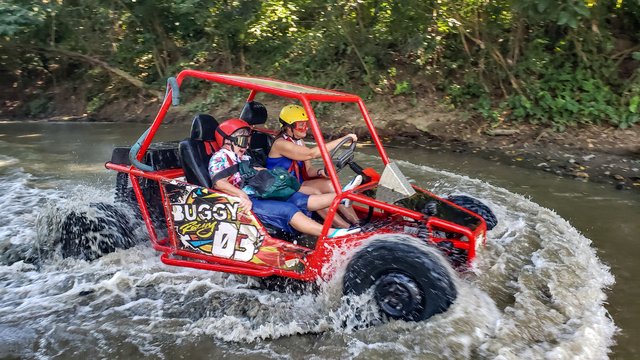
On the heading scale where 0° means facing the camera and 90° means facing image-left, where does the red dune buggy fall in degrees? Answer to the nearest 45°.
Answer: approximately 315°

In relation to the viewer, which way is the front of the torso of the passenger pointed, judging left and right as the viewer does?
facing to the right of the viewer

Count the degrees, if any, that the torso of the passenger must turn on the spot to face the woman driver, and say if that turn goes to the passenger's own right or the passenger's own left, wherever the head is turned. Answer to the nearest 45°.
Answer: approximately 45° to the passenger's own left
